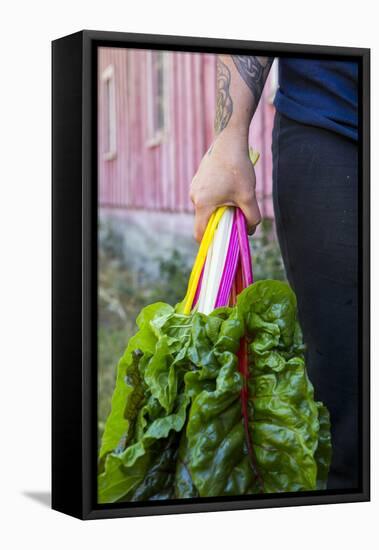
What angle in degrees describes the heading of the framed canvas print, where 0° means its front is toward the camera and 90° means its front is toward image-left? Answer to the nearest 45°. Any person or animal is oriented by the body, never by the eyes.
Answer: approximately 315°
